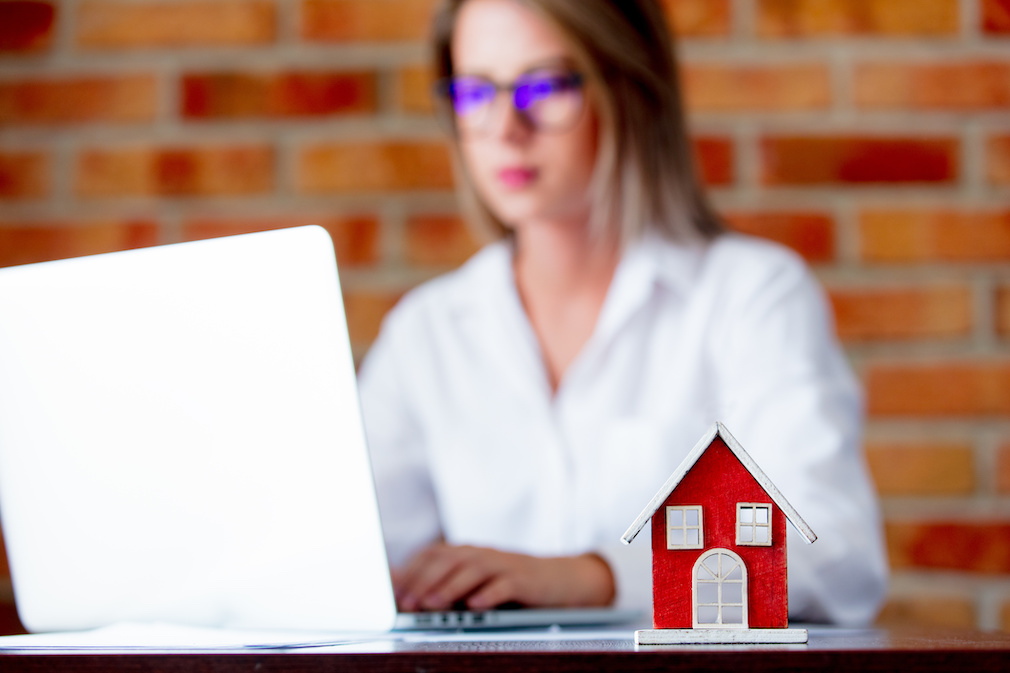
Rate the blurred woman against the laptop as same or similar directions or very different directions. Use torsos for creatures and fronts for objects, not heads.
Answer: very different directions

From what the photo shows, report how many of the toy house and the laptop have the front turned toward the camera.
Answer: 1

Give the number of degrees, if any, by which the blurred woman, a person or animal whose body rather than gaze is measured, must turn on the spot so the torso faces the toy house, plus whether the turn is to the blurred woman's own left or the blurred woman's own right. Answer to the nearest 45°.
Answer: approximately 45° to the blurred woman's own left

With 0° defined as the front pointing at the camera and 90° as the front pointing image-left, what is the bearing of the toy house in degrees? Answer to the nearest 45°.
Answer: approximately 0°

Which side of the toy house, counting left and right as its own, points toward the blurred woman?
back

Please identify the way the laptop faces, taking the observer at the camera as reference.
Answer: facing away from the viewer and to the right of the viewer

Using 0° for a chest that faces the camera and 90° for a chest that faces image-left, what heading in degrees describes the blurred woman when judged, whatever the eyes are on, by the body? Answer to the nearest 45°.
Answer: approximately 45°
